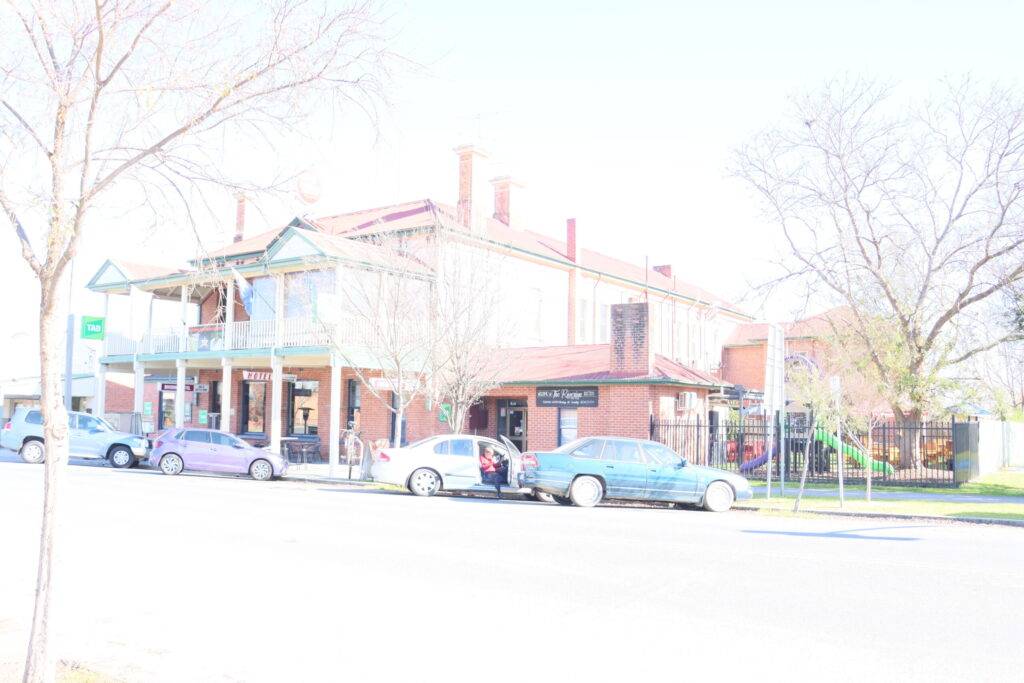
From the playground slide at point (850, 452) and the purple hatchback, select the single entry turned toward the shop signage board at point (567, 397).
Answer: the purple hatchback

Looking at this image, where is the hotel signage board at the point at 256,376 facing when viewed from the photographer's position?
facing the viewer

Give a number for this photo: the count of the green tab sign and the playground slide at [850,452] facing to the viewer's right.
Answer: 1

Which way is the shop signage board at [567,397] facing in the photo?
toward the camera

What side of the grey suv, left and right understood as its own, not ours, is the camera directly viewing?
right

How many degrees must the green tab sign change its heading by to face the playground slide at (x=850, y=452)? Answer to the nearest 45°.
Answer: approximately 45° to its left

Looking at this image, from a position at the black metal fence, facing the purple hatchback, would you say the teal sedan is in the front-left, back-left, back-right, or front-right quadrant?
front-left

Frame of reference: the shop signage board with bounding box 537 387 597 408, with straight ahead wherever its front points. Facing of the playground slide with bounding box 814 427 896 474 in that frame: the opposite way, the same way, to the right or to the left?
to the left

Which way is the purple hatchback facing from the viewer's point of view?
to the viewer's right

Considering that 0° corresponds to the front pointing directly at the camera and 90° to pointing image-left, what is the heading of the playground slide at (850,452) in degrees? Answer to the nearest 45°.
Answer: approximately 270°

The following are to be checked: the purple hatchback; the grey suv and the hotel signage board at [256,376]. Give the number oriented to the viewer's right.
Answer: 2
